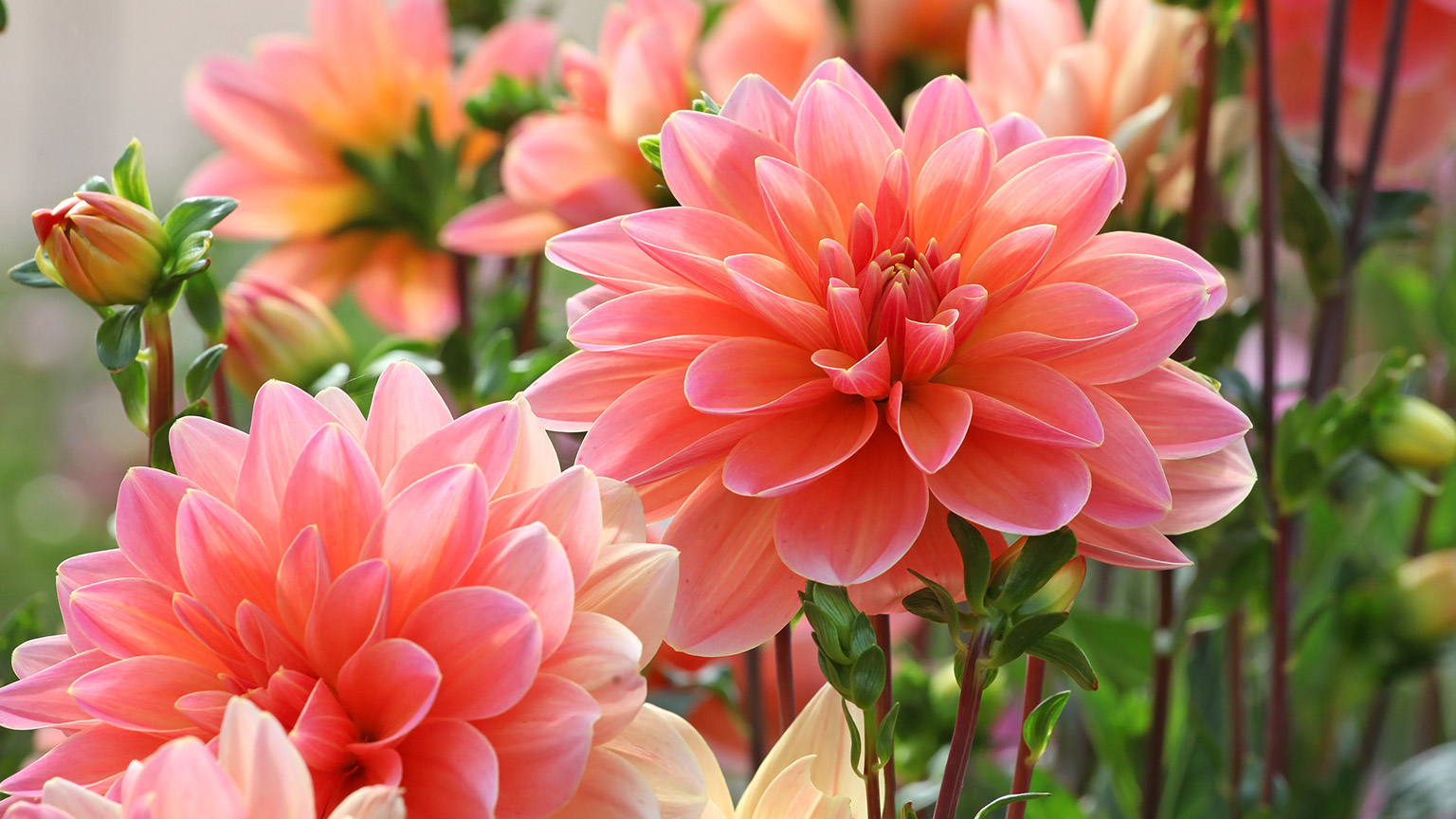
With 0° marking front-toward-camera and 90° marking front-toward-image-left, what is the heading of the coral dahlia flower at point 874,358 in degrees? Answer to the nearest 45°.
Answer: approximately 0°
